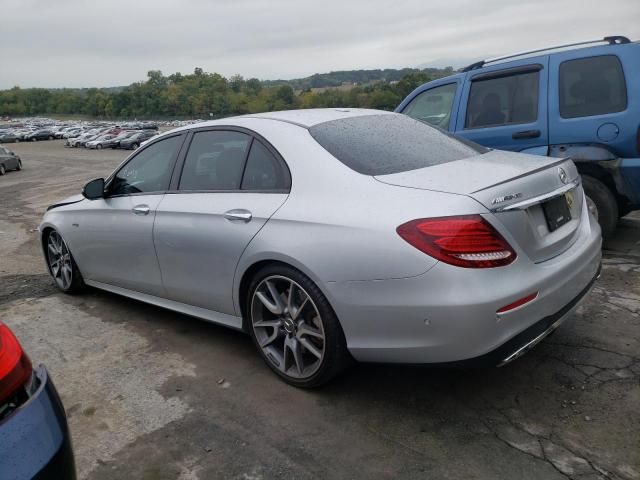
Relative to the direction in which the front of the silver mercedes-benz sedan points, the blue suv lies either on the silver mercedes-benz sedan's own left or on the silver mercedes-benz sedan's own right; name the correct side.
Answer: on the silver mercedes-benz sedan's own right

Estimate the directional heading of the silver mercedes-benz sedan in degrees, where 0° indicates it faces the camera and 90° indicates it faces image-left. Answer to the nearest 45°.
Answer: approximately 135°
